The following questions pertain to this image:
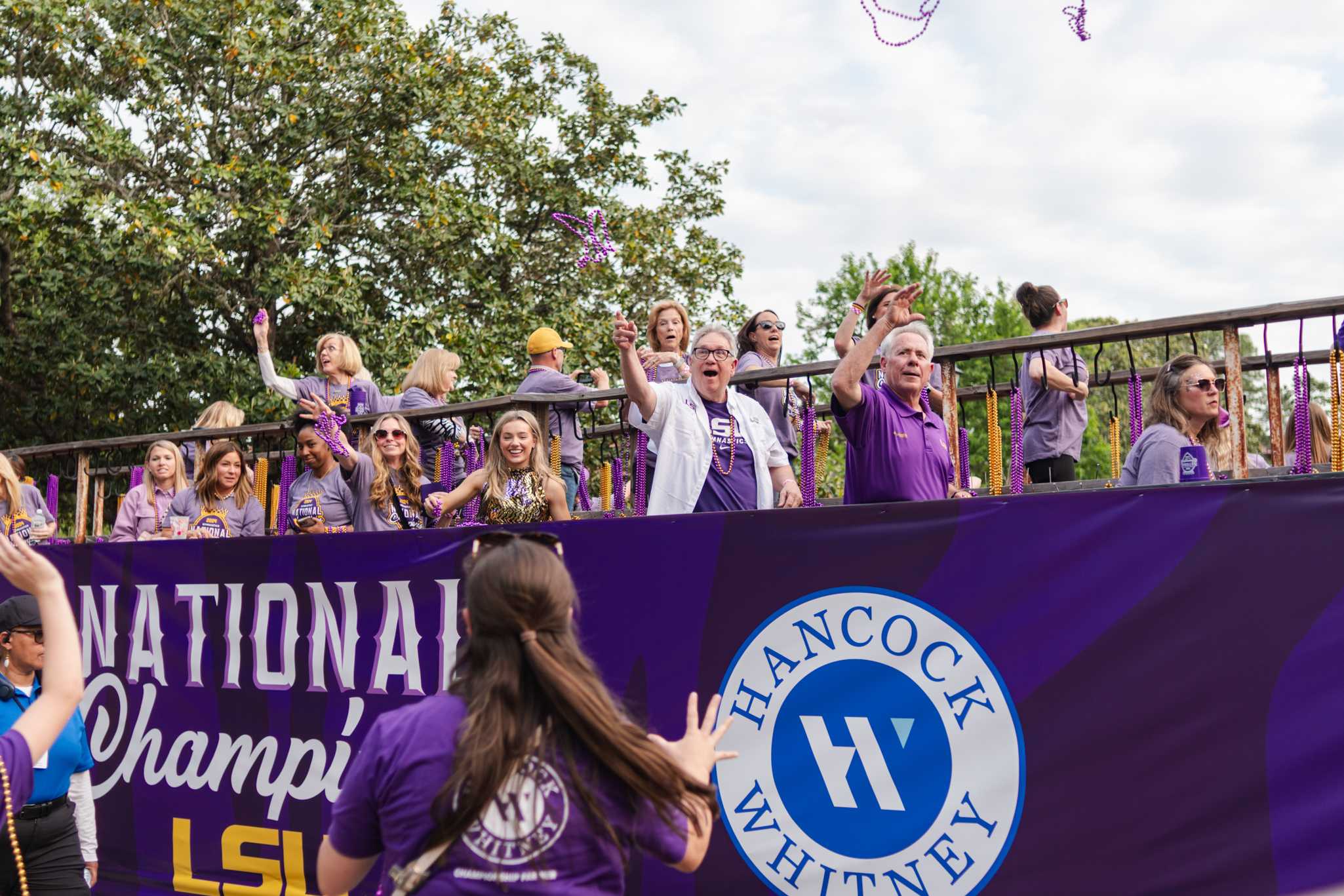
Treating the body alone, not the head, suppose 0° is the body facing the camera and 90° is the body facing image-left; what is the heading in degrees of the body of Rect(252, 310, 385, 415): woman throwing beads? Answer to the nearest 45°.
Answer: approximately 45°

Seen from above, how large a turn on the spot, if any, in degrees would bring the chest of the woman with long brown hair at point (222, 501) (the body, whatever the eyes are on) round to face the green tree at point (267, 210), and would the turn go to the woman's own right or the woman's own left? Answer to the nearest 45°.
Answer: approximately 180°

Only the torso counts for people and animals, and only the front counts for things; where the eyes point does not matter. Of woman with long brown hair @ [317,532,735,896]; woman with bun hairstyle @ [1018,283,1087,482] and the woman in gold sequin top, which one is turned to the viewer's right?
the woman with bun hairstyle

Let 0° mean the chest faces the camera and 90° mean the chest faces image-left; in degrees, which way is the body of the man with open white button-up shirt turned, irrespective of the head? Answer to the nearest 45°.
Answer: approximately 0°

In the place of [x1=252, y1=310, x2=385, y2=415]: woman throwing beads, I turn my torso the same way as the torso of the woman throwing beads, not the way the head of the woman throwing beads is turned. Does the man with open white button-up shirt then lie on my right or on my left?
on my left

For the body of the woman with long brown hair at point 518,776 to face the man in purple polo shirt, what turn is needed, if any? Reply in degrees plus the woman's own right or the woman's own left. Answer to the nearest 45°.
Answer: approximately 45° to the woman's own right

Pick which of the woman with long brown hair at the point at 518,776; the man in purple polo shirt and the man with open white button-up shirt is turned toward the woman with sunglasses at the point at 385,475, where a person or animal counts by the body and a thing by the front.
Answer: the woman with long brown hair

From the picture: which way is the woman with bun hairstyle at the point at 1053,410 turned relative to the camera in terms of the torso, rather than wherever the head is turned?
to the viewer's right
